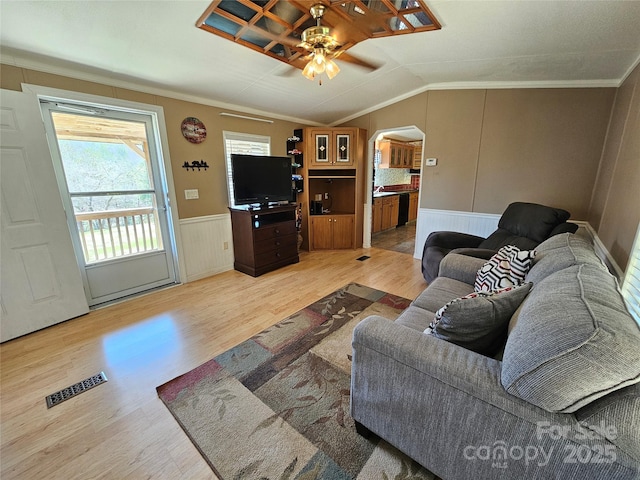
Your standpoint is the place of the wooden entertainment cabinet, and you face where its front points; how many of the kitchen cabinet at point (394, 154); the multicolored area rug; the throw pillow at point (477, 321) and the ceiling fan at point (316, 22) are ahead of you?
3

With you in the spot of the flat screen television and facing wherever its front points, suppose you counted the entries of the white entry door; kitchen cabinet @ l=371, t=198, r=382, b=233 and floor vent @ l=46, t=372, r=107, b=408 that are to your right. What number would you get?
2

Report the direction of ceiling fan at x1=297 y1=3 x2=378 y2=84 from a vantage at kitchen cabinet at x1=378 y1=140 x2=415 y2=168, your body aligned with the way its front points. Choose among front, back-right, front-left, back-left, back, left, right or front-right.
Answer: front-right

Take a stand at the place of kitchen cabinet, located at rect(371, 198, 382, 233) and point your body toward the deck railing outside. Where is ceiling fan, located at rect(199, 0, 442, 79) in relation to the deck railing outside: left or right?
left

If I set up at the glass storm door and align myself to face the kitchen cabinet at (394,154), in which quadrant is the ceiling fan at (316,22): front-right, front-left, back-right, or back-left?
front-right

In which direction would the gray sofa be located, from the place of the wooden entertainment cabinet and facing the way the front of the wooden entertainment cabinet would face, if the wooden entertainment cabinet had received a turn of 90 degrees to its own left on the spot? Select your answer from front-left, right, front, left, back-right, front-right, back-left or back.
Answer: right

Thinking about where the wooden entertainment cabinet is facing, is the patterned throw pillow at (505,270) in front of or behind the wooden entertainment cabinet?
in front

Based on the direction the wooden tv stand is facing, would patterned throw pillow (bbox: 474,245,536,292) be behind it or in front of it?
in front

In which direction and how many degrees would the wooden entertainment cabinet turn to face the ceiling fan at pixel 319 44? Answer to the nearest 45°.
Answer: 0° — it already faces it

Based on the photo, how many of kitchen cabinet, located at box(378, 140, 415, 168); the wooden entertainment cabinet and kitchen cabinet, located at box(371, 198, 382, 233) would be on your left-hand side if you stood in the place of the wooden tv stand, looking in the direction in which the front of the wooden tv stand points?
3

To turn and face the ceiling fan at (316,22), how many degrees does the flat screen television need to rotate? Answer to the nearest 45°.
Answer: approximately 45° to its right

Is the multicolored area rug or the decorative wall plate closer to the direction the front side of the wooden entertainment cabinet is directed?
the multicolored area rug

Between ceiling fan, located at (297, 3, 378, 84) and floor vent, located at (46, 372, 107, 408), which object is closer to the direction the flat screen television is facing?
the ceiling fan

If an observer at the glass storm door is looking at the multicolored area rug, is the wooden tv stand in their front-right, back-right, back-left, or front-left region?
front-left

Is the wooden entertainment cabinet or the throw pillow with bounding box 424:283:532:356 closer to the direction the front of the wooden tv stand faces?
the throw pillow
